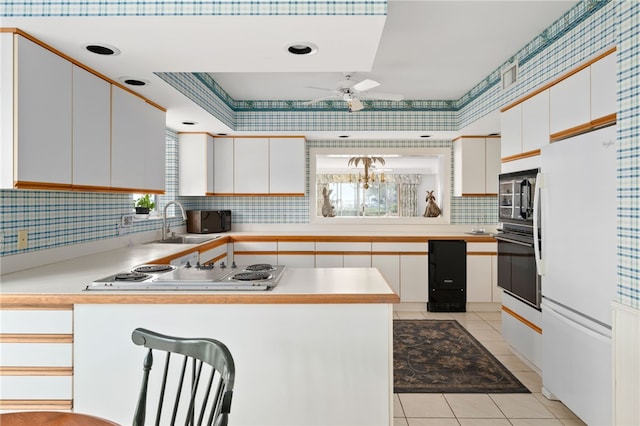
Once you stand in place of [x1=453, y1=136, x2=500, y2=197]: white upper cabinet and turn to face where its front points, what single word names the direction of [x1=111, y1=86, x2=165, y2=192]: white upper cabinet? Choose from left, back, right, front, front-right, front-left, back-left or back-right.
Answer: front-right

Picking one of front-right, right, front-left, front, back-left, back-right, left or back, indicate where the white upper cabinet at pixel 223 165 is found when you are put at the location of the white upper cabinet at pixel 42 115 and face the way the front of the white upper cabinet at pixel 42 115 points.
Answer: left

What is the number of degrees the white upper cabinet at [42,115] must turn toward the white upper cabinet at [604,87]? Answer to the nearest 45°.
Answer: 0° — it already faces it

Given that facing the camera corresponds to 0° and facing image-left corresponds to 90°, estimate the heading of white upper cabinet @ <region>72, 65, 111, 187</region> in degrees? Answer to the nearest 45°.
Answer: approximately 315°

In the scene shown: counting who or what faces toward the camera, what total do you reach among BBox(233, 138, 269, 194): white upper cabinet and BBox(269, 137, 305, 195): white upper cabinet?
2

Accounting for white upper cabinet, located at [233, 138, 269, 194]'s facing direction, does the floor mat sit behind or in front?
in front

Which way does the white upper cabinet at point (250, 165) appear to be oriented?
toward the camera

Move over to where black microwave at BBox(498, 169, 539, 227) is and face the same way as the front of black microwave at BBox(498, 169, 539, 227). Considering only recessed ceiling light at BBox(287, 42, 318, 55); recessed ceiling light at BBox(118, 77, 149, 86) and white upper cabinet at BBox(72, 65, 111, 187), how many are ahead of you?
3

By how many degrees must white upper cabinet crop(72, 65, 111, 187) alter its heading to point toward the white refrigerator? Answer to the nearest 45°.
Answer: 0° — it already faces it

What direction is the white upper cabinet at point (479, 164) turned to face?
toward the camera

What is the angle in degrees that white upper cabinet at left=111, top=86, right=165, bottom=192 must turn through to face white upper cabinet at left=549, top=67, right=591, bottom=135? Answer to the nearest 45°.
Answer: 0° — it already faces it

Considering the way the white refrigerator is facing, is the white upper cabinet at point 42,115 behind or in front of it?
in front

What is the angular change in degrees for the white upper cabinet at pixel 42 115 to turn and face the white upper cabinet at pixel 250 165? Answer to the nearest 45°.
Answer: approximately 90° to its left

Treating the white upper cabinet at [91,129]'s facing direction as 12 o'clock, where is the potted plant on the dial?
The potted plant is roughly at 8 o'clock from the white upper cabinet.

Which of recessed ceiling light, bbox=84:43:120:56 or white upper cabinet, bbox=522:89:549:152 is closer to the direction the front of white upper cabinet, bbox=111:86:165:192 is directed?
the white upper cabinet

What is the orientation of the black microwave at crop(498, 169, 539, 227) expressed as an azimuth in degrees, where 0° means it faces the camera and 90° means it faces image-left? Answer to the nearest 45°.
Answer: approximately 45°
